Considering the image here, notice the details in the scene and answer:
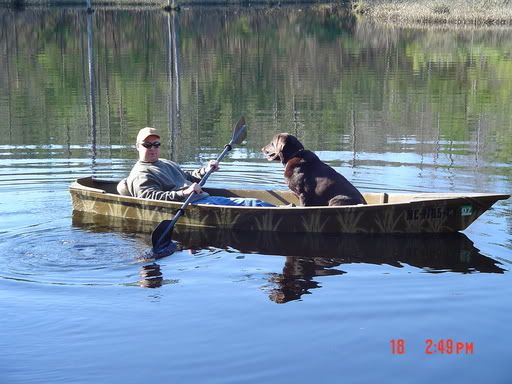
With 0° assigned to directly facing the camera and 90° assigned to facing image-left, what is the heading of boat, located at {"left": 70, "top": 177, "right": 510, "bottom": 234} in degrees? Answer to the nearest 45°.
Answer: approximately 270°

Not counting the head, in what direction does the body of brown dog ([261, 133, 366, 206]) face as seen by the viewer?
to the viewer's left

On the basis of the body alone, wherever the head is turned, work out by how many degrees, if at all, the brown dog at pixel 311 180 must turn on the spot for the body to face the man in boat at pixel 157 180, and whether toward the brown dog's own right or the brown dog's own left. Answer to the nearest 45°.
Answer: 0° — it already faces them
